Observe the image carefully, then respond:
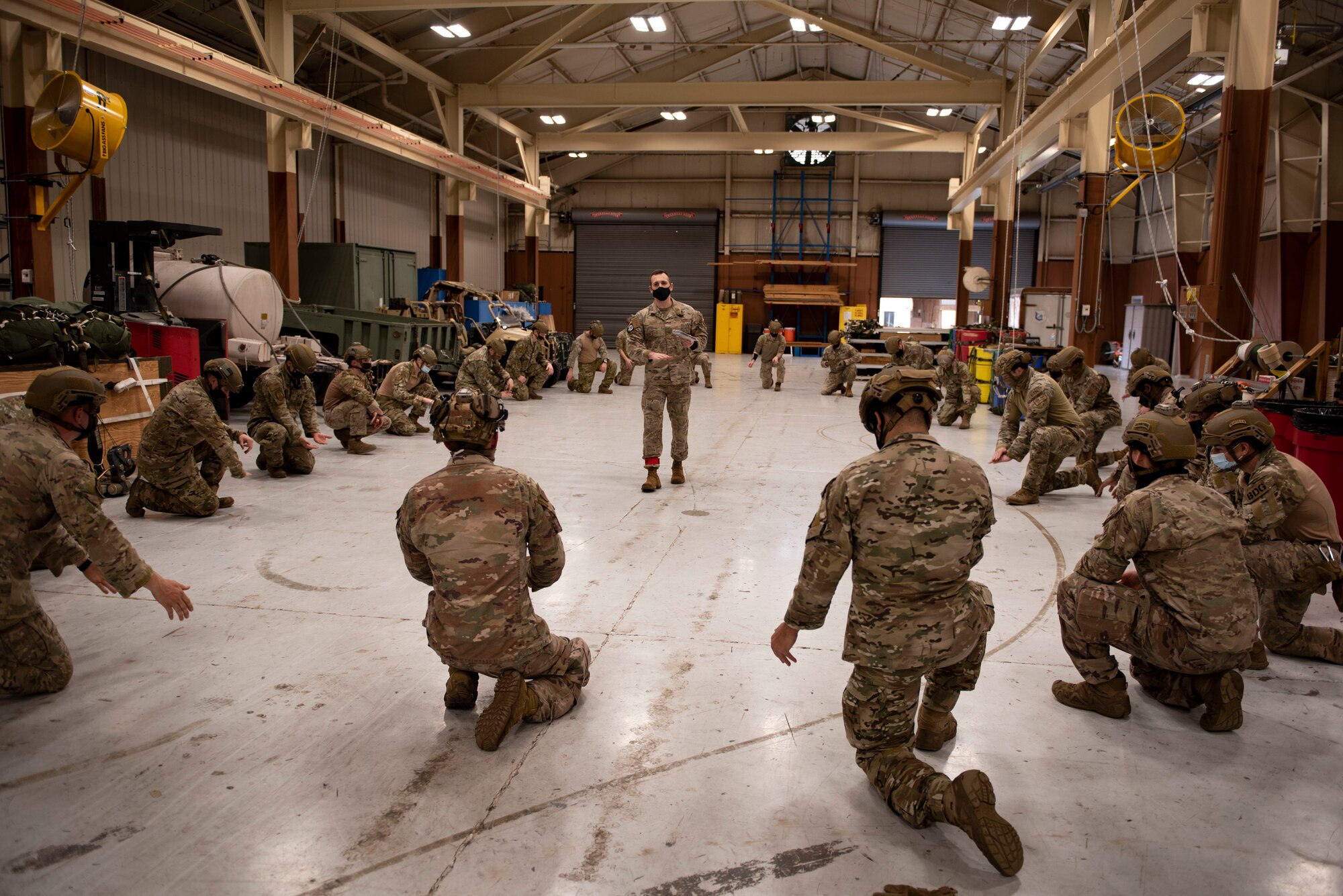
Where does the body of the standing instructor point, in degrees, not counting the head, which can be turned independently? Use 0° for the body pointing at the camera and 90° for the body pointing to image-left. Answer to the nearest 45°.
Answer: approximately 0°

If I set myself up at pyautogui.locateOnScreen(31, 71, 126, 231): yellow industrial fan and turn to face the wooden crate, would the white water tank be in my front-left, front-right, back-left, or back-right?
back-left

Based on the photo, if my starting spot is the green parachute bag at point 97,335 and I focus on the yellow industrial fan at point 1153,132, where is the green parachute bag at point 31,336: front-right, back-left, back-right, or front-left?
back-right

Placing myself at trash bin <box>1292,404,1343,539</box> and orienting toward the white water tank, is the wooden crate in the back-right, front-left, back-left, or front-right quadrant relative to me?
front-left

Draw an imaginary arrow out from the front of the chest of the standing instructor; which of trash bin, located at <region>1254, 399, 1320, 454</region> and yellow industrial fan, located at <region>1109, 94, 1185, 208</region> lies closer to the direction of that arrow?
the trash bin

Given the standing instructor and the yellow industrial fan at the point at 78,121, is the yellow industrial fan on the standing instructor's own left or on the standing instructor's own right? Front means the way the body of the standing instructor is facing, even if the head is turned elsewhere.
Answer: on the standing instructor's own right

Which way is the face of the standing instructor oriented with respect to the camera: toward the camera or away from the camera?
toward the camera

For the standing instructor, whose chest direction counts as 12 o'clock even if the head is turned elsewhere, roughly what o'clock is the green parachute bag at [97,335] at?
The green parachute bag is roughly at 3 o'clock from the standing instructor.

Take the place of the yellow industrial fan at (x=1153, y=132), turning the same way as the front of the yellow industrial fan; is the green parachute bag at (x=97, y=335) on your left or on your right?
on your right

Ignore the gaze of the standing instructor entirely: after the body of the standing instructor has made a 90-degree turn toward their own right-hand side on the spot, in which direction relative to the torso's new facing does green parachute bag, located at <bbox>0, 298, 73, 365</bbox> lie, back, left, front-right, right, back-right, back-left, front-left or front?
front

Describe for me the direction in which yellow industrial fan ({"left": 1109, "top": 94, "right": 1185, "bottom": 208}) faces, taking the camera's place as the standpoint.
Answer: facing the viewer
